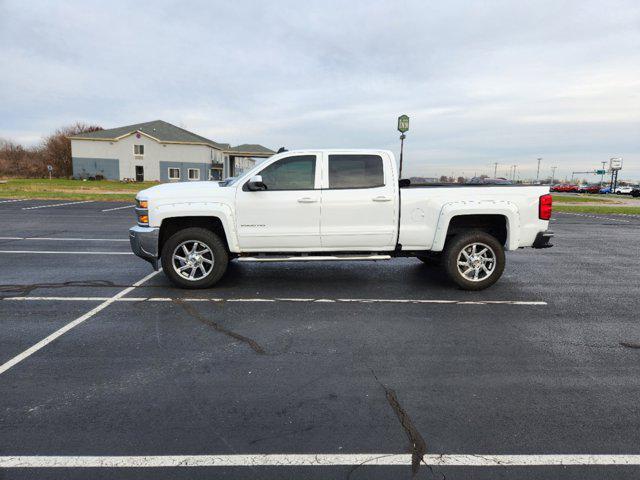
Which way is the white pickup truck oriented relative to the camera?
to the viewer's left

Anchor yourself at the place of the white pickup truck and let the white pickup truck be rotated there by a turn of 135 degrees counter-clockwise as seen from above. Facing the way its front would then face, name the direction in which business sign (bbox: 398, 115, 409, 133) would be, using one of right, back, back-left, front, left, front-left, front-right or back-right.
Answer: back-left
